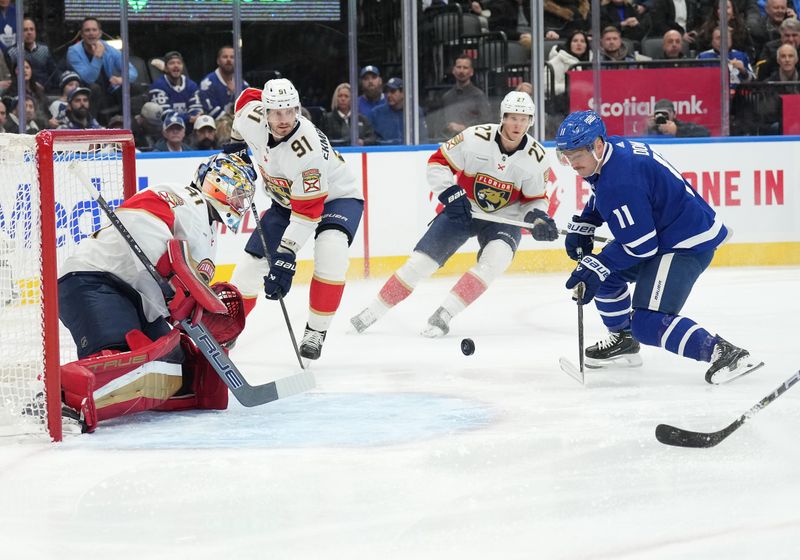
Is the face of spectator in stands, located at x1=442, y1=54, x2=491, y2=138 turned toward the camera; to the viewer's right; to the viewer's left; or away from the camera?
toward the camera

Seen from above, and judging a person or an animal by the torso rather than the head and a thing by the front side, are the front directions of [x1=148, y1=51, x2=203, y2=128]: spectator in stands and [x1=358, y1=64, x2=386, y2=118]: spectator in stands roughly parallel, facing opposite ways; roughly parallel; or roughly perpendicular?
roughly parallel

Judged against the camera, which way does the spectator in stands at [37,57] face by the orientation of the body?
toward the camera

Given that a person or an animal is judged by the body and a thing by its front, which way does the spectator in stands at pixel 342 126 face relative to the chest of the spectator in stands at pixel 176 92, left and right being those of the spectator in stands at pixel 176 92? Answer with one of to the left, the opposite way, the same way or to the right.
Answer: the same way

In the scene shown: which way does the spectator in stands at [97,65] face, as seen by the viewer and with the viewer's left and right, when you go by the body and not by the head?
facing the viewer

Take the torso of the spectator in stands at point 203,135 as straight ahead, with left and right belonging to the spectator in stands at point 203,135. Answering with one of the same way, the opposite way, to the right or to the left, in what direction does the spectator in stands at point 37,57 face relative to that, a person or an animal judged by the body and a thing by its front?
the same way

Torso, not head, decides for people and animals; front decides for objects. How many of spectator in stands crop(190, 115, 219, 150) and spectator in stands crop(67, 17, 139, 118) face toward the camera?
2

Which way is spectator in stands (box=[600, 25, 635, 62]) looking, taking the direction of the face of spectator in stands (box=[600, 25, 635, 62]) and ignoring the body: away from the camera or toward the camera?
toward the camera

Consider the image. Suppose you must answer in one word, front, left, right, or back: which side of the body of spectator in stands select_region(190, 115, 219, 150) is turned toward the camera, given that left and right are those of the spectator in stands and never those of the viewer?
front

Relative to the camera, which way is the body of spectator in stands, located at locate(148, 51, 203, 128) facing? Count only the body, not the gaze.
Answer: toward the camera

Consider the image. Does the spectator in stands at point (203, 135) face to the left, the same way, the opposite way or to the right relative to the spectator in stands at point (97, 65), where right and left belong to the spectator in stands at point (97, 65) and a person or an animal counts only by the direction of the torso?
the same way
